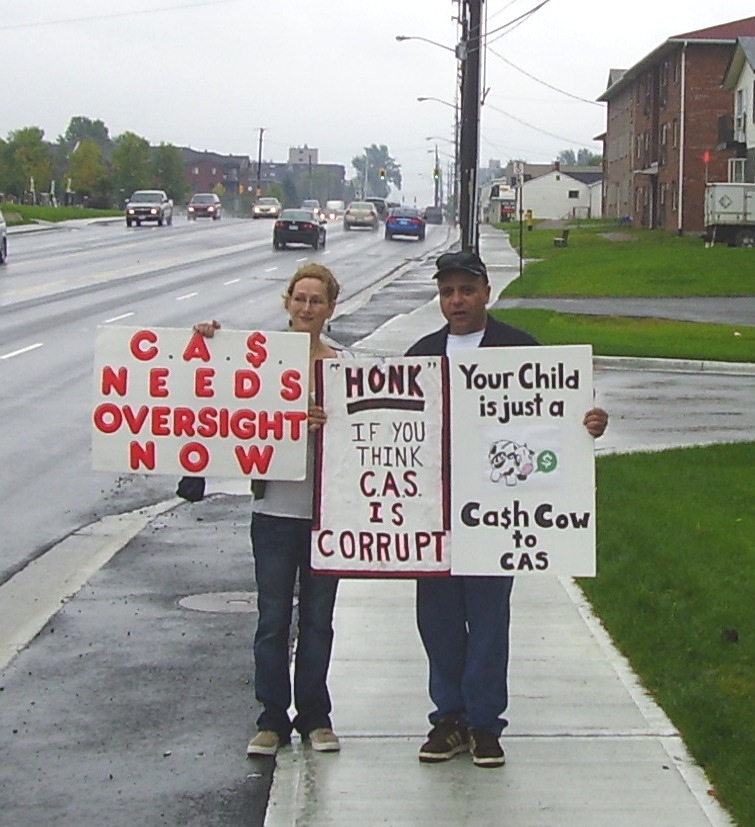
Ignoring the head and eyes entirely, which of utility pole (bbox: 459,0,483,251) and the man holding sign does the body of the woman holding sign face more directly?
the man holding sign

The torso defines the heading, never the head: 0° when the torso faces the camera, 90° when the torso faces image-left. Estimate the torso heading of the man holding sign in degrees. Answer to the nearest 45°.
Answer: approximately 0°

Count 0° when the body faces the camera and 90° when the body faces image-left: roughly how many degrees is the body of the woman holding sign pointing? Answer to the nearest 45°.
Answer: approximately 0°

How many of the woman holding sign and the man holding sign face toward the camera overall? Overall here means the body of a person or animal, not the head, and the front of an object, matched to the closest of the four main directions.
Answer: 2

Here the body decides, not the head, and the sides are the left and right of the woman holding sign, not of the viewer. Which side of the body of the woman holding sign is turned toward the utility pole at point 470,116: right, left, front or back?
back

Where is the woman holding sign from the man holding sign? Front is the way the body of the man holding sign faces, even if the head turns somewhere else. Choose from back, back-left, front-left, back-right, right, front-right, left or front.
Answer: right

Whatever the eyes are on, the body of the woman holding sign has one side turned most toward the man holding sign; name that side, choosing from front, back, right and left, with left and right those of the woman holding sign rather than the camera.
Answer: left

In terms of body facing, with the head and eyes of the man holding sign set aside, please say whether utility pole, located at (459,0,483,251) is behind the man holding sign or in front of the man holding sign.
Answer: behind
